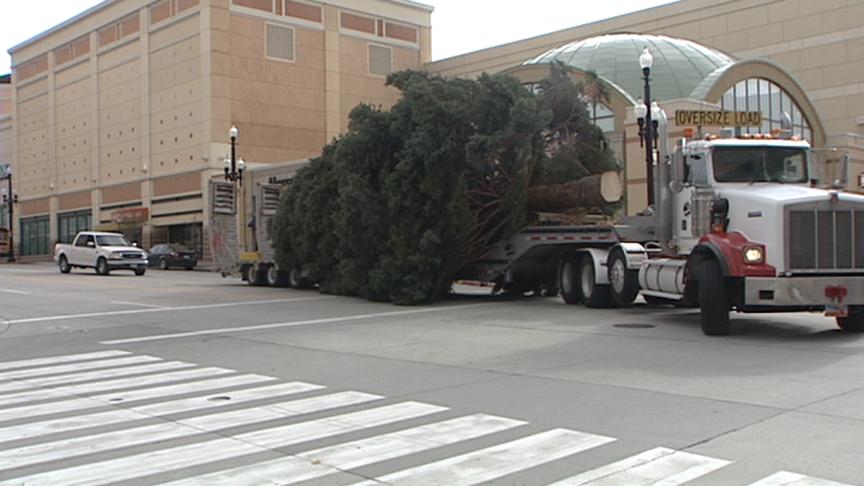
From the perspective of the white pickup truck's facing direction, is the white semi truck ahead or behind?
ahead

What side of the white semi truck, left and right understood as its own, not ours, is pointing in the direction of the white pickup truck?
back

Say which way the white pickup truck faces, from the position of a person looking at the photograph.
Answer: facing the viewer and to the right of the viewer

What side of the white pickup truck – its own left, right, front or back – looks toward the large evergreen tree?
front

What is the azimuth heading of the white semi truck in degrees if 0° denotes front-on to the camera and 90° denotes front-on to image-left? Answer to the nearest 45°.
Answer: approximately 315°

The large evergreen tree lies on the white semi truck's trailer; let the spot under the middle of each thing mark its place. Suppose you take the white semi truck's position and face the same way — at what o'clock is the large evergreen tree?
The large evergreen tree is roughly at 6 o'clock from the white semi truck.

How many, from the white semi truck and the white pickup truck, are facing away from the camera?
0
